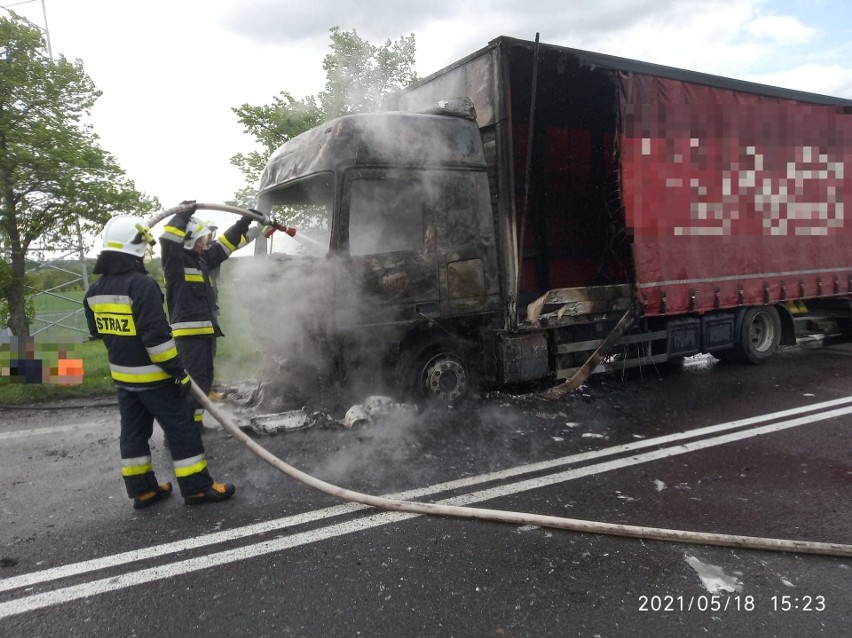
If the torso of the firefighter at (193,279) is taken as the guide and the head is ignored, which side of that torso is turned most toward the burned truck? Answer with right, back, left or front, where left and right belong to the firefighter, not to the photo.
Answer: front

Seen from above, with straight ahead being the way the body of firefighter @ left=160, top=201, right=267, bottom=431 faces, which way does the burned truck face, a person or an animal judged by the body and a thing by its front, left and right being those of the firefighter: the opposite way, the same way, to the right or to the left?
the opposite way

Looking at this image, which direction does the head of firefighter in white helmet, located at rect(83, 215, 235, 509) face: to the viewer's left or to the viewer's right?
to the viewer's right

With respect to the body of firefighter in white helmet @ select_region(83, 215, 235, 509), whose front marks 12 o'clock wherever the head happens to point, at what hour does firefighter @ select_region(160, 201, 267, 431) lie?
The firefighter is roughly at 11 o'clock from the firefighter in white helmet.

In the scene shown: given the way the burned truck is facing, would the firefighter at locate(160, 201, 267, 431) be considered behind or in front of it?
in front

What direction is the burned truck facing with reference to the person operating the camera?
facing the viewer and to the left of the viewer

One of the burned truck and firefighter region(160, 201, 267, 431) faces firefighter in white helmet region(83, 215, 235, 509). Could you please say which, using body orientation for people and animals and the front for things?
the burned truck

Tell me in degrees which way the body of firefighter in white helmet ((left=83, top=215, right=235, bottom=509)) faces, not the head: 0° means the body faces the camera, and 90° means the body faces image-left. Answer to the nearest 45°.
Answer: approximately 225°

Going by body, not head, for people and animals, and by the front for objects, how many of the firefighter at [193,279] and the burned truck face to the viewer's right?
1

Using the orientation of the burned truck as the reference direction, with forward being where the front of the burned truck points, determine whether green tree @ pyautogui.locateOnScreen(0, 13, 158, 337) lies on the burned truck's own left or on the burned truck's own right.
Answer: on the burned truck's own right

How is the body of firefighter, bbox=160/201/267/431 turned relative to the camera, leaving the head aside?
to the viewer's right

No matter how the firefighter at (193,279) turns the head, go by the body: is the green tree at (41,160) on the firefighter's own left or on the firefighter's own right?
on the firefighter's own left
